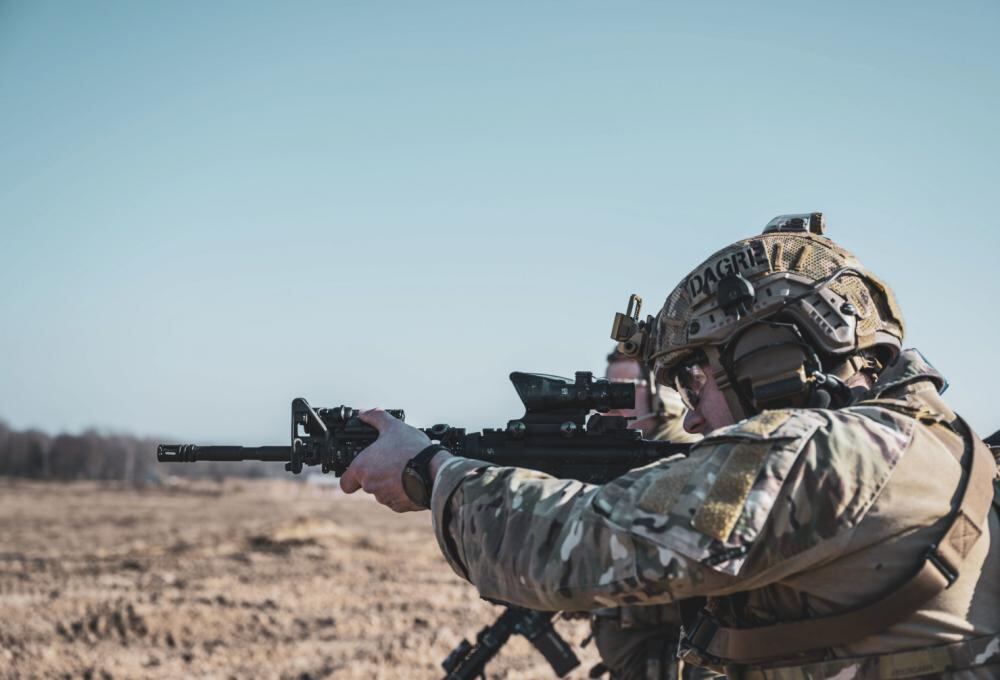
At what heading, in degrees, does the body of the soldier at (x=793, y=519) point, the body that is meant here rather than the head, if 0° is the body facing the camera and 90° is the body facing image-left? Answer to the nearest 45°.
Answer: approximately 90°

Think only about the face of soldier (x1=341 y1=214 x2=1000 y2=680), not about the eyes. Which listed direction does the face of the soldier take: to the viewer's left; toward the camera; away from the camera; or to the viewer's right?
to the viewer's left
